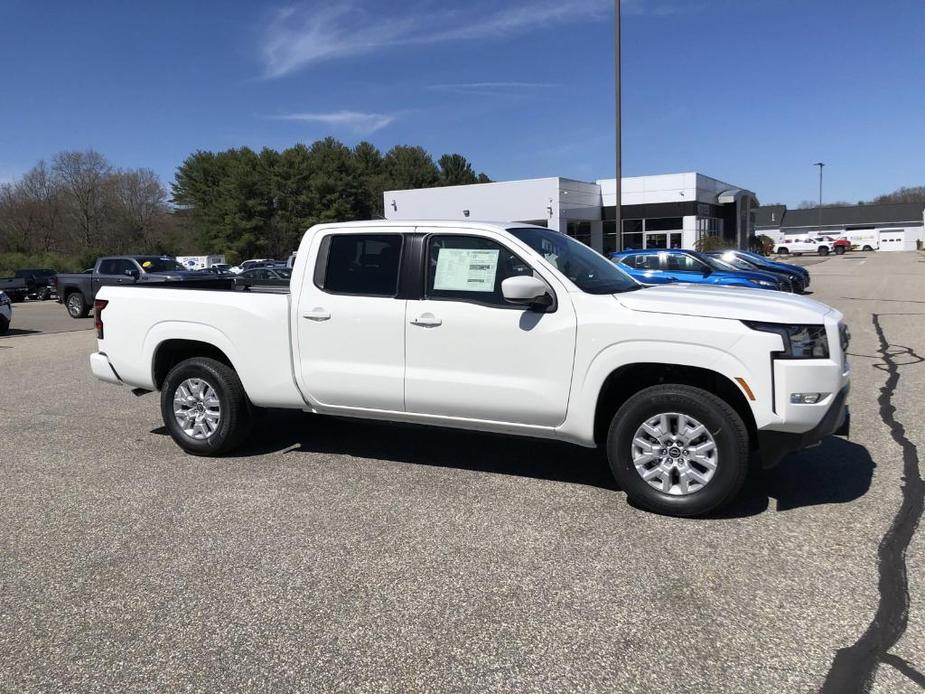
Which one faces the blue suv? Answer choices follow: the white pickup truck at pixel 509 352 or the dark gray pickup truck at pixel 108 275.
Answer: the dark gray pickup truck

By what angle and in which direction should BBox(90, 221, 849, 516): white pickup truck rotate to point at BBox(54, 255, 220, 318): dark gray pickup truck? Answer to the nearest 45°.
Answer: approximately 180°

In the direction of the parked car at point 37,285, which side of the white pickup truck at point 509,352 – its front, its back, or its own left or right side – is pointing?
back

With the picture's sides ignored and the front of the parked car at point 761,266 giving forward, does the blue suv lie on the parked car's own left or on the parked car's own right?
on the parked car's own right

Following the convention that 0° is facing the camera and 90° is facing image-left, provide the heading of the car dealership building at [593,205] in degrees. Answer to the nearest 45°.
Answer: approximately 315°

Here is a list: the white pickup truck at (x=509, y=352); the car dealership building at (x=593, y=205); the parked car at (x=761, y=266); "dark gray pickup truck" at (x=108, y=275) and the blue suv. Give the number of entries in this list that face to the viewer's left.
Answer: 0

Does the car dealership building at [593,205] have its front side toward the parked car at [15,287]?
no

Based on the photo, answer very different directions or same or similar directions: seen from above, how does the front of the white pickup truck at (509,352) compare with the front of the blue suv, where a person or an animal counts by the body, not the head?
same or similar directions

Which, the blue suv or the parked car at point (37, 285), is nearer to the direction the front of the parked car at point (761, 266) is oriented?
the blue suv

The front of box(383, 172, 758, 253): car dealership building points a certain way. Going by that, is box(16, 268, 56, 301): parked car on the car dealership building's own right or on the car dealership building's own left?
on the car dealership building's own right

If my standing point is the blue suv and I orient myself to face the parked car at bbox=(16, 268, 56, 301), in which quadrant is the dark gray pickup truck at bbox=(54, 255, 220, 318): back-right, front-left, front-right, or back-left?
front-left

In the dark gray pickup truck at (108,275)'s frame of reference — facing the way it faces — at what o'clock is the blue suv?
The blue suv is roughly at 12 o'clock from the dark gray pickup truck.

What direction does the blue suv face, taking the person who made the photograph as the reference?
facing the viewer and to the right of the viewer

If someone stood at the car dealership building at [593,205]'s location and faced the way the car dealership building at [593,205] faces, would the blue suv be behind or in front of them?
in front

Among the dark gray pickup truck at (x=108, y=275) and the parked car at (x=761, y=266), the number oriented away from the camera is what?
0
